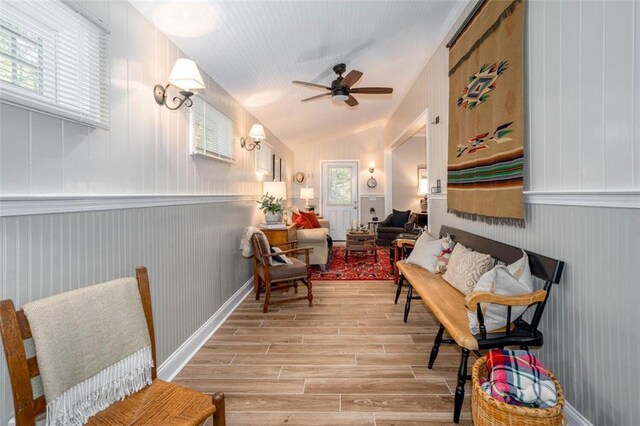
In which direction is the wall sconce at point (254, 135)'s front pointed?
to the viewer's right

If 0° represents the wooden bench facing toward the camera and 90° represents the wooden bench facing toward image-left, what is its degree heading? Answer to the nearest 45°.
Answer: approximately 45°

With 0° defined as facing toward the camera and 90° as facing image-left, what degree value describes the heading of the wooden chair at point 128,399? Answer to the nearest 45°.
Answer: approximately 315°

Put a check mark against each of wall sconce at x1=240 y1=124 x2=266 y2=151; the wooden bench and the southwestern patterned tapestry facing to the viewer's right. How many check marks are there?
1

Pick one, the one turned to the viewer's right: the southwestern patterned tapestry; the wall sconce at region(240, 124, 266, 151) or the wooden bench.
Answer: the wall sconce

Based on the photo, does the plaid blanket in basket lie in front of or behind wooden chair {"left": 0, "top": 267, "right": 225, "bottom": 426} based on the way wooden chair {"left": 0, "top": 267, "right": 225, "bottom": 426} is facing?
in front

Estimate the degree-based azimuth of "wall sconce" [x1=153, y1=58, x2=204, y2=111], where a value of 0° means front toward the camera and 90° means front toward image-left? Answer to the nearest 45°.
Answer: approximately 315°

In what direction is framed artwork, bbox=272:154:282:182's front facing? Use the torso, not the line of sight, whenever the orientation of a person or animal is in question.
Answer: to the viewer's right

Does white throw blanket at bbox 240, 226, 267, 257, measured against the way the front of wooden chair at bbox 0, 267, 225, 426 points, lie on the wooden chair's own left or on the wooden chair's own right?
on the wooden chair's own left

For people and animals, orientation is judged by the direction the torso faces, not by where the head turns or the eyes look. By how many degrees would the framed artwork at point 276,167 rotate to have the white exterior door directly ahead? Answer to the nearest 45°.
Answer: approximately 45° to its left

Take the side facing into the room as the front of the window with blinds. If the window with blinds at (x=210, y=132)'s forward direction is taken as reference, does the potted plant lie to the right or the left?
on its left

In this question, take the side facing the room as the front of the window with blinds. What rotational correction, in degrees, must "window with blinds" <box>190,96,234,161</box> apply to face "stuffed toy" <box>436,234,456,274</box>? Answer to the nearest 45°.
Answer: approximately 45° to its left

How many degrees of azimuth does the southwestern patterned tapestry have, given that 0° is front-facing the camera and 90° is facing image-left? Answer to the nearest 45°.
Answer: approximately 45°
